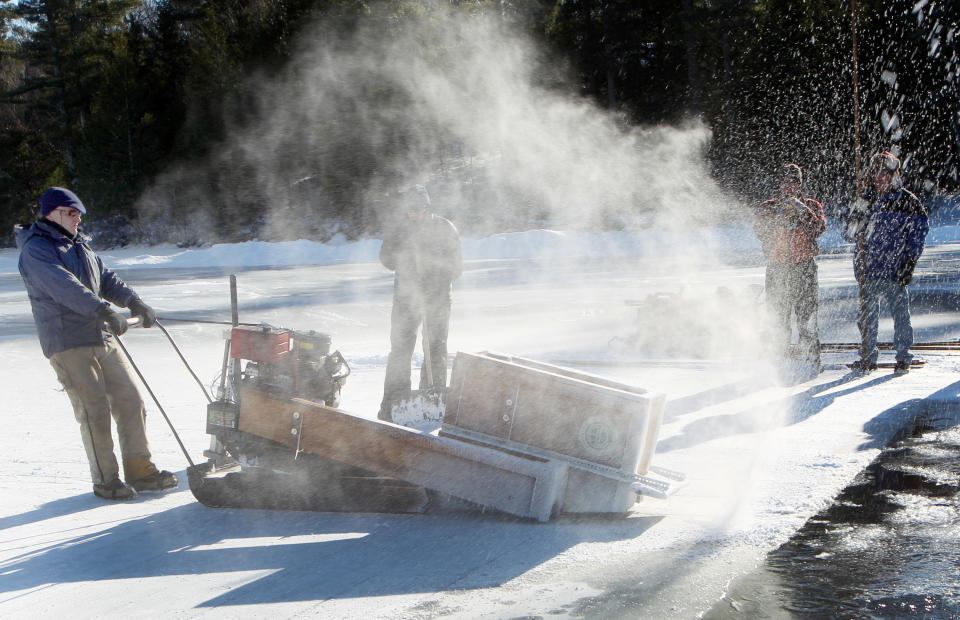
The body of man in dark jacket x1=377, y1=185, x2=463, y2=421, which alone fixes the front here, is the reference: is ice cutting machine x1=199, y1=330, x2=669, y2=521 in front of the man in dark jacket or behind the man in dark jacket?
in front

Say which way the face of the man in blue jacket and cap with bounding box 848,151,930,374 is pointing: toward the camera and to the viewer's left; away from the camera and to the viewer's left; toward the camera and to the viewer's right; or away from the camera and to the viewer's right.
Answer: toward the camera and to the viewer's left

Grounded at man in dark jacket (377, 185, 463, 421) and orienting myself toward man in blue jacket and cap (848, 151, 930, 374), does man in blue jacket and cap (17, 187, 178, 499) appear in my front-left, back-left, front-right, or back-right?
back-right

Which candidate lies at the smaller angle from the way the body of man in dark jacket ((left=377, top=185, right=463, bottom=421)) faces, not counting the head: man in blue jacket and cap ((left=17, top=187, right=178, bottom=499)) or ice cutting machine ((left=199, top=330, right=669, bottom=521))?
the ice cutting machine

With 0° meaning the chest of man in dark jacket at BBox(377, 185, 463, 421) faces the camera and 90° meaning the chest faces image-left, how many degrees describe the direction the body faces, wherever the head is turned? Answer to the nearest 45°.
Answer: approximately 0°

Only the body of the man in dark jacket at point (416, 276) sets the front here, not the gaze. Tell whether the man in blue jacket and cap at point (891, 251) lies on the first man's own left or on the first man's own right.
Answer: on the first man's own left

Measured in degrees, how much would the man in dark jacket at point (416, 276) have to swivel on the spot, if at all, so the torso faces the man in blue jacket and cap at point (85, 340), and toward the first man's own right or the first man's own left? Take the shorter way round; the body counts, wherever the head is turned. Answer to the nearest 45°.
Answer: approximately 45° to the first man's own right
